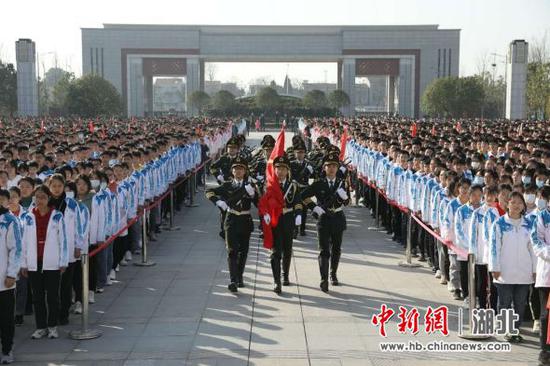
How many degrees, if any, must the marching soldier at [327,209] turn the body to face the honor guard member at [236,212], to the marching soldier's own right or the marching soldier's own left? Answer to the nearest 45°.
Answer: approximately 90° to the marching soldier's own right

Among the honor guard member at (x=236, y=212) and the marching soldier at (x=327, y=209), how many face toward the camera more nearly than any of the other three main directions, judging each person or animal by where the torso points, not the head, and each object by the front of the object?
2

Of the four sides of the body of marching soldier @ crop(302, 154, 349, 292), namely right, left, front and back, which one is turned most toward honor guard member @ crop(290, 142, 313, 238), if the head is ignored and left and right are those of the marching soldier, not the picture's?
back

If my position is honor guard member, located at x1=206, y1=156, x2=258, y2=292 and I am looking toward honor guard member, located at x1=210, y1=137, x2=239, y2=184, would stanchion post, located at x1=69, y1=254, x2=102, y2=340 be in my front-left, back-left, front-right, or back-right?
back-left

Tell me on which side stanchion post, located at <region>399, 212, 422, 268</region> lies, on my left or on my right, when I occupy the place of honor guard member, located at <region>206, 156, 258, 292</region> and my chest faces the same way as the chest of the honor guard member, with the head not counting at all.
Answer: on my left

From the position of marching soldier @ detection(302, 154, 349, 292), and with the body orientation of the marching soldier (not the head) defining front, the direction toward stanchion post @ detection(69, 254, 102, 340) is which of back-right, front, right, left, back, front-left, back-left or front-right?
front-right

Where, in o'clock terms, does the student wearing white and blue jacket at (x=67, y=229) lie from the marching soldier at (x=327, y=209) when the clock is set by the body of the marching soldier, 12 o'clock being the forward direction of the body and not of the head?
The student wearing white and blue jacket is roughly at 2 o'clock from the marching soldier.

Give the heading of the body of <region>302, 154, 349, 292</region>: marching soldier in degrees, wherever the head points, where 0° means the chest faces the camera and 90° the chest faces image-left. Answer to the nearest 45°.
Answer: approximately 0°

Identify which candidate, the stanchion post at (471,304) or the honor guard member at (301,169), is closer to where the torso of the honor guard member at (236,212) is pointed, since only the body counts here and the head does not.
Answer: the stanchion post

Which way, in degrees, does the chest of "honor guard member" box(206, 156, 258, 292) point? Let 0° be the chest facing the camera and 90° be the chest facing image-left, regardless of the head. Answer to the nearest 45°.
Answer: approximately 0°
